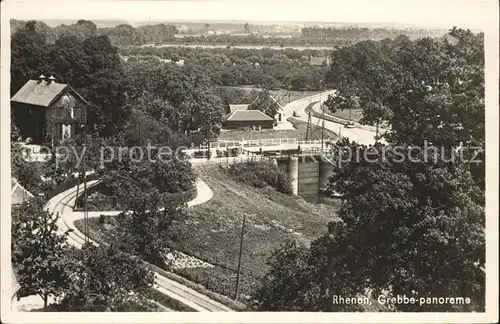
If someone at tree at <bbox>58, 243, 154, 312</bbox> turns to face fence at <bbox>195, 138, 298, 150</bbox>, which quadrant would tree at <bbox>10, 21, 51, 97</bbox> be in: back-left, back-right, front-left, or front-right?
front-left

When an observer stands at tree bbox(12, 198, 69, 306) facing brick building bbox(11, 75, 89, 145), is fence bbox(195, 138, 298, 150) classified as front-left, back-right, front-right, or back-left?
front-right

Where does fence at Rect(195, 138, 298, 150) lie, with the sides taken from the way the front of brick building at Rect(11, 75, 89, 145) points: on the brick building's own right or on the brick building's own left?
on the brick building's own left

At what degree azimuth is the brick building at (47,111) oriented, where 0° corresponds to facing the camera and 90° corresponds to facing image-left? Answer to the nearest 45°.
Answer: approximately 315°

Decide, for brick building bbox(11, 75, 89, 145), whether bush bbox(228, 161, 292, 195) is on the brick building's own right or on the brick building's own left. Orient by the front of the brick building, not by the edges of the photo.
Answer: on the brick building's own left

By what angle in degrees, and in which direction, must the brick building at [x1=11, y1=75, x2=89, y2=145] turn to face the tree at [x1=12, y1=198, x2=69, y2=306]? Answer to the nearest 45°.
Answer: approximately 45° to its right

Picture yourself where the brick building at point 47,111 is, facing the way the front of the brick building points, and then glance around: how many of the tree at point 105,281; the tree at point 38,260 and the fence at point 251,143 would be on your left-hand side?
1
